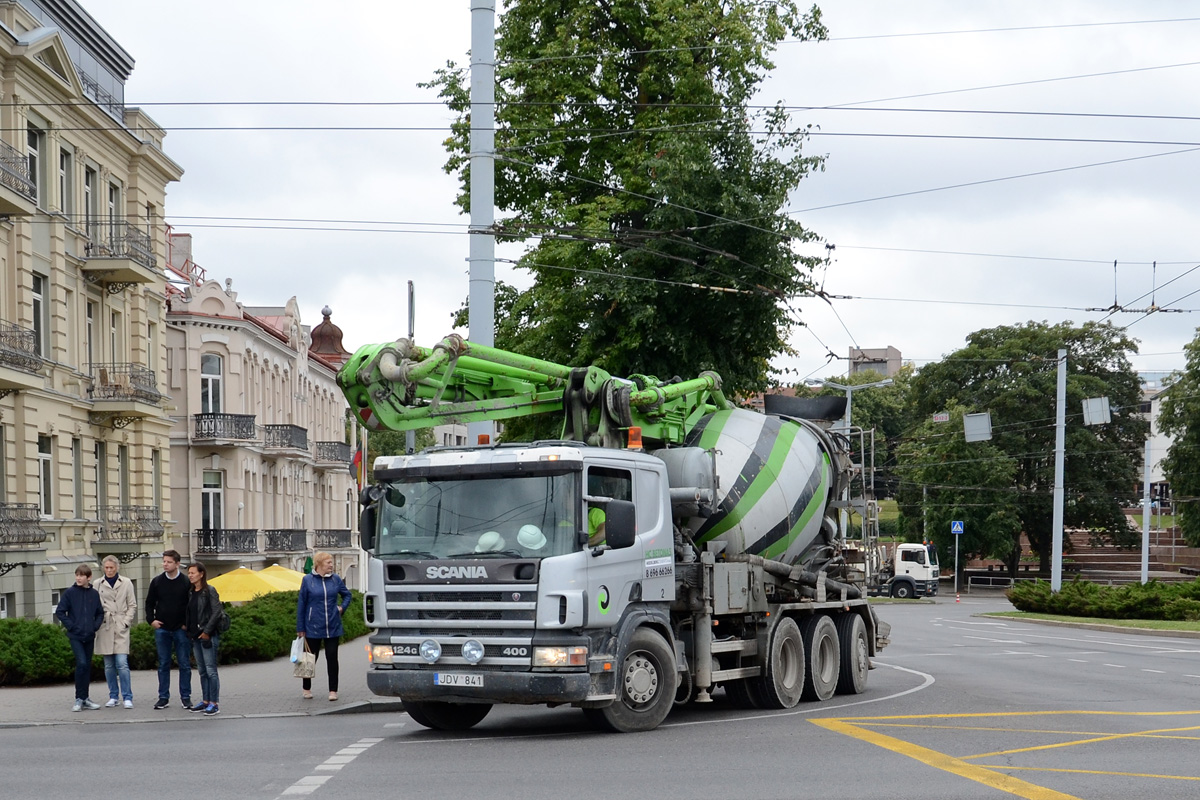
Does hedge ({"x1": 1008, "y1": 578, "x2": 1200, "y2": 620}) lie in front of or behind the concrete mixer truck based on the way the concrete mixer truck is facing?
behind

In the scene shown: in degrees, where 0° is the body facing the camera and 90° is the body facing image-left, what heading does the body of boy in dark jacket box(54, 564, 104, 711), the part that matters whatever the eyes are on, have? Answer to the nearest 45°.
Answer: approximately 0°

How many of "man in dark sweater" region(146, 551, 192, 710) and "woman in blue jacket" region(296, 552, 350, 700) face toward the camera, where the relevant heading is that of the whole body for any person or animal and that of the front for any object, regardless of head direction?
2

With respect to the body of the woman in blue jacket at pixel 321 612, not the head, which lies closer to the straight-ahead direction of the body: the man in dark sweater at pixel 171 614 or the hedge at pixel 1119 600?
the man in dark sweater

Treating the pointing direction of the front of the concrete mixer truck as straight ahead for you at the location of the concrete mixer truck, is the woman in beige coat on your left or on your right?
on your right
